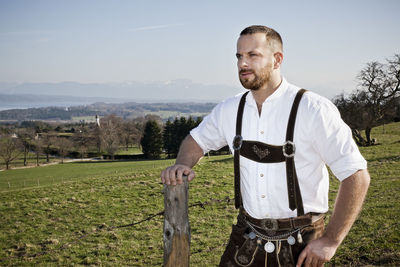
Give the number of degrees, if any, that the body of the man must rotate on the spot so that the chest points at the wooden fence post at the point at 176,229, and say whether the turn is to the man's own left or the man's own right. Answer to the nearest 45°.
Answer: approximately 45° to the man's own right

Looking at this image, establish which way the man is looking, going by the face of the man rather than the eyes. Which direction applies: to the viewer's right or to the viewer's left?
to the viewer's left

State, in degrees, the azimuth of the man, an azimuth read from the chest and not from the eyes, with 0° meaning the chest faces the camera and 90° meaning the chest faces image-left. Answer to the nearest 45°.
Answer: approximately 45°
